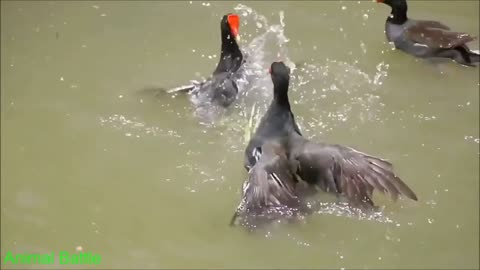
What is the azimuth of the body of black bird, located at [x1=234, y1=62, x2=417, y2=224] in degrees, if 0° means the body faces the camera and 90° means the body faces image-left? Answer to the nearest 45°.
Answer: approximately 180°
